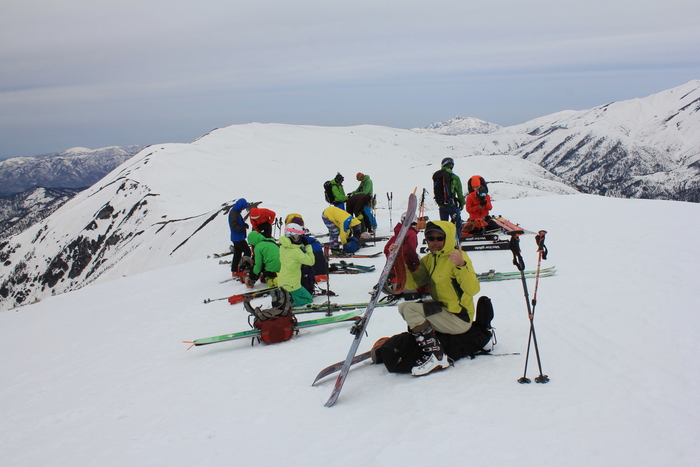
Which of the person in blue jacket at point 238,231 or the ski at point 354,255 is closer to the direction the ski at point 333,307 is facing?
the ski

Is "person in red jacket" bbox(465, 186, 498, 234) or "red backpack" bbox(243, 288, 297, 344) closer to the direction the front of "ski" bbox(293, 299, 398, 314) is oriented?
the person in red jacket

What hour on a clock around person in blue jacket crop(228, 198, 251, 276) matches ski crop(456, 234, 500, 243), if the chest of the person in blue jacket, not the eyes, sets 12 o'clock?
The ski is roughly at 12 o'clock from the person in blue jacket.

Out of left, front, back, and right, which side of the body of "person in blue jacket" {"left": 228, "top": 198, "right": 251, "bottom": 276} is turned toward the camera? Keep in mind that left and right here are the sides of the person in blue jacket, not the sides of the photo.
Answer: right

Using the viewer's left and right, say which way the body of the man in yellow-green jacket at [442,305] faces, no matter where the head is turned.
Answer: facing the viewer and to the left of the viewer

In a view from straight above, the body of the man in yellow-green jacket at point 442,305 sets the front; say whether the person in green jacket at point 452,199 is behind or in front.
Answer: behind

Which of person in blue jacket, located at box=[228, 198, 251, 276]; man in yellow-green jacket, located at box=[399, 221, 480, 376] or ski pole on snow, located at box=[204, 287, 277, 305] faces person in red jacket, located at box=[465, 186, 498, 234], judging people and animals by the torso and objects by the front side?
the person in blue jacket

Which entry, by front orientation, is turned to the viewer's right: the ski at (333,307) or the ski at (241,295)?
the ski at (333,307)

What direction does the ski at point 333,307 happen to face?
to the viewer's right

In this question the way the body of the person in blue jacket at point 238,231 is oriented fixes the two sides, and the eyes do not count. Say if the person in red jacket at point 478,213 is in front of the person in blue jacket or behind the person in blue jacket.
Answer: in front

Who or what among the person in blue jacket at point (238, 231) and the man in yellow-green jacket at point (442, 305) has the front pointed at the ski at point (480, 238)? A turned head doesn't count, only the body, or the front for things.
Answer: the person in blue jacket

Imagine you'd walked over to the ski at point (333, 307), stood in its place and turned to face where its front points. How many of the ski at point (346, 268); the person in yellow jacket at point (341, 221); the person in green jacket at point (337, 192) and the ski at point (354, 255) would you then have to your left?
4
